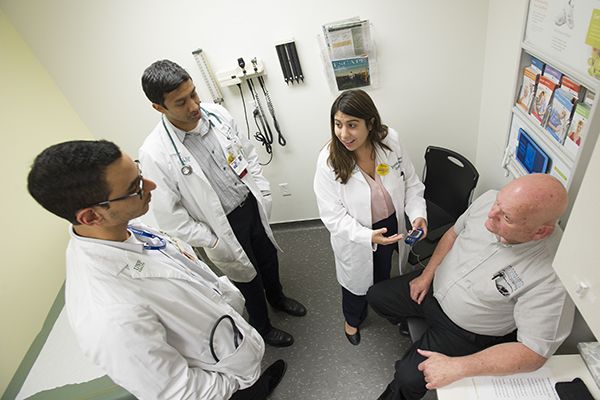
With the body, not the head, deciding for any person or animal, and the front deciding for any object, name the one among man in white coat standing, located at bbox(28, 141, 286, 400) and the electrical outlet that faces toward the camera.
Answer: the electrical outlet

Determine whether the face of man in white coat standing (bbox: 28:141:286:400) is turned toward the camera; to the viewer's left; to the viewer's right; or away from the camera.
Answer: to the viewer's right

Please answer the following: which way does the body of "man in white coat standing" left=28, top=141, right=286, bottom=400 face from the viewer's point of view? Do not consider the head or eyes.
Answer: to the viewer's right

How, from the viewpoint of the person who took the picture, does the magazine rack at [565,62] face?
facing the viewer and to the left of the viewer

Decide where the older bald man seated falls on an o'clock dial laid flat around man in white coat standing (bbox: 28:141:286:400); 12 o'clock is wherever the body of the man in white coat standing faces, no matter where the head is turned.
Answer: The older bald man seated is roughly at 1 o'clock from the man in white coat standing.

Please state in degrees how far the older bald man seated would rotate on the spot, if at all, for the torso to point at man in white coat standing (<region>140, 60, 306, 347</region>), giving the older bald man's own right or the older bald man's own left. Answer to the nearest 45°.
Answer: approximately 45° to the older bald man's own right

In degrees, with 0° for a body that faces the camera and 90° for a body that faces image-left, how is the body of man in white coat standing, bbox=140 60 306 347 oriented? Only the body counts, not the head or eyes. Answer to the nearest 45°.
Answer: approximately 315°

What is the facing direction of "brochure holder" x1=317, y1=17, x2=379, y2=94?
toward the camera

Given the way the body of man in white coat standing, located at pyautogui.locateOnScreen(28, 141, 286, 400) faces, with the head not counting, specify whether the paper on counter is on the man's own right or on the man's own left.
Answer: on the man's own right

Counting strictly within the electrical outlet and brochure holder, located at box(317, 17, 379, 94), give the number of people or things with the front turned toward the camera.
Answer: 2

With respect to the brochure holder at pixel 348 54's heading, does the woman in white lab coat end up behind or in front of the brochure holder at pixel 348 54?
in front

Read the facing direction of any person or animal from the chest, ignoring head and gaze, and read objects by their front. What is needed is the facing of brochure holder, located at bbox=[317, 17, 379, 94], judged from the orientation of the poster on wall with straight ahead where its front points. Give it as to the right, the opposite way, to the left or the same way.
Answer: to the left

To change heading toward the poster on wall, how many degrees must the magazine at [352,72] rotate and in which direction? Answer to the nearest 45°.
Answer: approximately 45° to its left

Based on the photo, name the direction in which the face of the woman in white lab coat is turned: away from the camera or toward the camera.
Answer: toward the camera

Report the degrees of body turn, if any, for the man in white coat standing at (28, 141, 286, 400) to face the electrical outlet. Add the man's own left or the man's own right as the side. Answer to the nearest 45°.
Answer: approximately 45° to the man's own left
